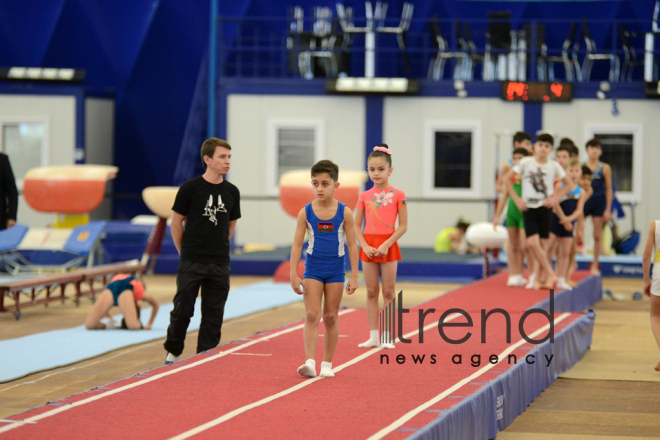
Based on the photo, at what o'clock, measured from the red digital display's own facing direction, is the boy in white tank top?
The boy in white tank top is roughly at 12 o'clock from the red digital display.

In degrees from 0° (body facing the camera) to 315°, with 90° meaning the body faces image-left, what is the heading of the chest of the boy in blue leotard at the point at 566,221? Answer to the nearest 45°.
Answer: approximately 0°

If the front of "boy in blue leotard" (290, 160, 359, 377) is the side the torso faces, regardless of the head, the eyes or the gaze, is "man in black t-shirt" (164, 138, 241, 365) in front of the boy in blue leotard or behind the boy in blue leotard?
behind

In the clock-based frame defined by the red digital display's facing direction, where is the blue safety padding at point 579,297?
The blue safety padding is roughly at 12 o'clock from the red digital display.

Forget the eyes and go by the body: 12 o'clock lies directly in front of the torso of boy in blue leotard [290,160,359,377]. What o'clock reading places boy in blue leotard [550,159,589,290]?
boy in blue leotard [550,159,589,290] is roughly at 7 o'clock from boy in blue leotard [290,160,359,377].

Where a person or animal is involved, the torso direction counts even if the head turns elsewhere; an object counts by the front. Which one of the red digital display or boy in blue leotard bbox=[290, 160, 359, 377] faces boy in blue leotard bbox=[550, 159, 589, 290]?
the red digital display

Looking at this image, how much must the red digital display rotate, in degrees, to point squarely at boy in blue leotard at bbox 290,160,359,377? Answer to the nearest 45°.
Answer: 0° — it already faces them

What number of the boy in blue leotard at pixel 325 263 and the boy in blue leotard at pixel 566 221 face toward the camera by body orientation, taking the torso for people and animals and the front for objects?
2

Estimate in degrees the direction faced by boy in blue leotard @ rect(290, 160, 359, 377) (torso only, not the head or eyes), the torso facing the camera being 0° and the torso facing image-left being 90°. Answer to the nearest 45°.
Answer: approximately 0°

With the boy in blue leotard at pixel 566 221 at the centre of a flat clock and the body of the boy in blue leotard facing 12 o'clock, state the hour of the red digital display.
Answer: The red digital display is roughly at 6 o'clock from the boy in blue leotard.
